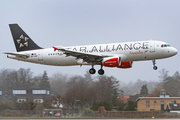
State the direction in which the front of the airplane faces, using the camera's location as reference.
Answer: facing to the right of the viewer
